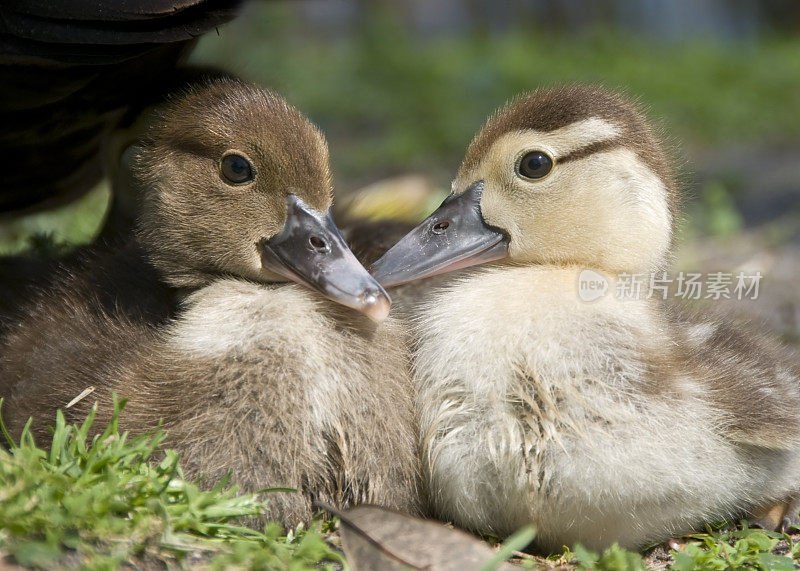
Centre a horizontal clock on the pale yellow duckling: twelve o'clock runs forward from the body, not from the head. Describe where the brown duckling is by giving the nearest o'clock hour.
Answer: The brown duckling is roughly at 1 o'clock from the pale yellow duckling.

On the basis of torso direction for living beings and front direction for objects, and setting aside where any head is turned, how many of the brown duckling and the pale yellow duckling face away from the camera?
0

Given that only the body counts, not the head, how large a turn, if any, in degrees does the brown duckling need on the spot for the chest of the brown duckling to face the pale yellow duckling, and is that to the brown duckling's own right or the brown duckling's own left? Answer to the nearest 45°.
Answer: approximately 45° to the brown duckling's own left

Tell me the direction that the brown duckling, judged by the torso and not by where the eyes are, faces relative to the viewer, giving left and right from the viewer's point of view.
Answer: facing the viewer and to the right of the viewer

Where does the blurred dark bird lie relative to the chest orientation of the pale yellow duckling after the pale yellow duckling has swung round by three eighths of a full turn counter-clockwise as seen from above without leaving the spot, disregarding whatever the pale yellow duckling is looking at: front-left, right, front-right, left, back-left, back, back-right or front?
back

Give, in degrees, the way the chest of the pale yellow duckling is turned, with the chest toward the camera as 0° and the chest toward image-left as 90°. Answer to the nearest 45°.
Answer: approximately 45°
